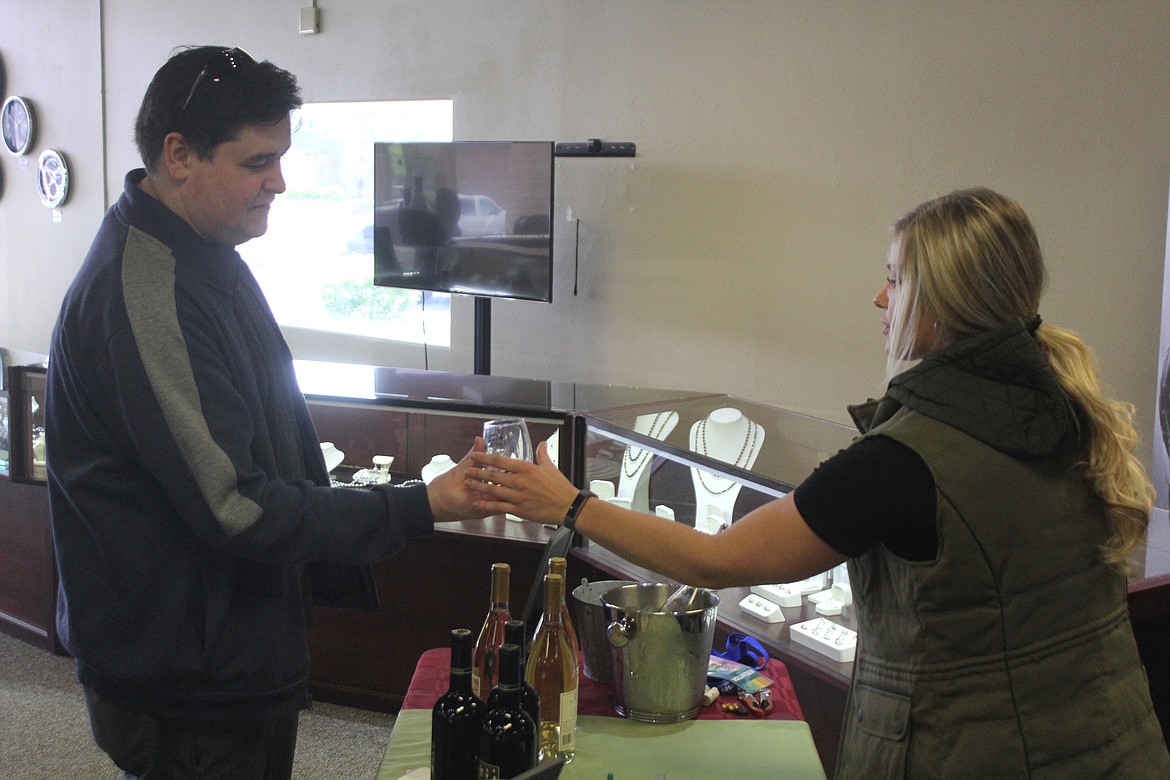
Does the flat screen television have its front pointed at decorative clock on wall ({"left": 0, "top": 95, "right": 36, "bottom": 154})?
no

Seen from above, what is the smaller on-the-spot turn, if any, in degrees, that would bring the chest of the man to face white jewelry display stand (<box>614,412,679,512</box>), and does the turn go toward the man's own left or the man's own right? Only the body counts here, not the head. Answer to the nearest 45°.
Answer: approximately 45° to the man's own left

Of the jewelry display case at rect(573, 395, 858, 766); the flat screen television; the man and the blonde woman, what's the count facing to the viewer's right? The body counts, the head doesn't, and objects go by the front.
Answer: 1

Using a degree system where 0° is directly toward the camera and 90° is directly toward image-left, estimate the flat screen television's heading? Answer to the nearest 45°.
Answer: approximately 45°

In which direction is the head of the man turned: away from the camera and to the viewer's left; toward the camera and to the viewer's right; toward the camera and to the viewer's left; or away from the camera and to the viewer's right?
toward the camera and to the viewer's right

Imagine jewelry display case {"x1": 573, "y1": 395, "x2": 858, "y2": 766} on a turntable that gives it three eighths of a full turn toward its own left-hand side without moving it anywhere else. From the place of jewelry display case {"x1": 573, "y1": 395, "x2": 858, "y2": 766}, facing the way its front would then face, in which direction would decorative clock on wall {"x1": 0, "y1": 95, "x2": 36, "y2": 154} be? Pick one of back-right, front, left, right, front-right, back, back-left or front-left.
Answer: back-left

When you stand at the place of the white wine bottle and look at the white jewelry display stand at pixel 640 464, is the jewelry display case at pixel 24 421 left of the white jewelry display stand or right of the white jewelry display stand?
left

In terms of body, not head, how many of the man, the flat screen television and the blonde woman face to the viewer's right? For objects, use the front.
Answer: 1

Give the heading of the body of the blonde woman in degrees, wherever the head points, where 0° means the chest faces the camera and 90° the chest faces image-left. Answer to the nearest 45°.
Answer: approximately 135°

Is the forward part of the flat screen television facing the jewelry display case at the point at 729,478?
no

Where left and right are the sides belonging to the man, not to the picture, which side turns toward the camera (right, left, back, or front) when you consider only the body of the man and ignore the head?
right

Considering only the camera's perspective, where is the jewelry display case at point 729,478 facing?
facing the viewer and to the left of the viewer

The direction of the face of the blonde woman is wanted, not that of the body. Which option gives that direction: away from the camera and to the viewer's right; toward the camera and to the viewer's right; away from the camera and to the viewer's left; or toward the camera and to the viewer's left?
away from the camera and to the viewer's left

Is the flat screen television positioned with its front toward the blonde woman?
no

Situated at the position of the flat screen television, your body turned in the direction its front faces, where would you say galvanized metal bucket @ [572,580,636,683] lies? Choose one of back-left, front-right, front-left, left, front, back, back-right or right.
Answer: front-left

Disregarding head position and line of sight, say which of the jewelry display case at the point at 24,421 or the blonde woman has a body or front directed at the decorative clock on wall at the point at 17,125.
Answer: the blonde woman

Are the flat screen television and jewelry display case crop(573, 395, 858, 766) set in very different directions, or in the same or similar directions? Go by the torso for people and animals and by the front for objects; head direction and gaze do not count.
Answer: same or similar directions

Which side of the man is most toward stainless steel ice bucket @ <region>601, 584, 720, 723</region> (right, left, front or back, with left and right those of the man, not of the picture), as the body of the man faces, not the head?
front
